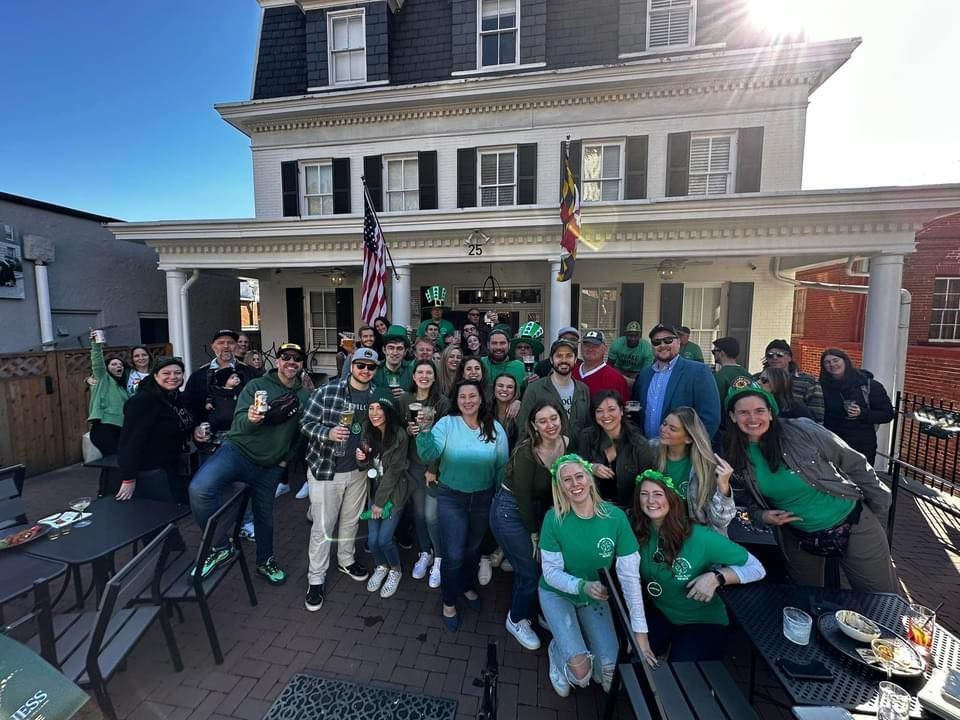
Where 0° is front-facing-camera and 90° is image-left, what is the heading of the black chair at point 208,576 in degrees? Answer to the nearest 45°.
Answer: approximately 135°

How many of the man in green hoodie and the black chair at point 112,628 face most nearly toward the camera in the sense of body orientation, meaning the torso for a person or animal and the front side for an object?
1

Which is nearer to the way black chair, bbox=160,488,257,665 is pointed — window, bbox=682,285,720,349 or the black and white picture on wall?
the black and white picture on wall

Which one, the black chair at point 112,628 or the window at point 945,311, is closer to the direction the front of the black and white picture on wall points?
the window

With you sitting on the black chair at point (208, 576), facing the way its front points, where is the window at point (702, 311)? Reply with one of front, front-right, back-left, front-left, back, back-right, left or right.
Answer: back-right

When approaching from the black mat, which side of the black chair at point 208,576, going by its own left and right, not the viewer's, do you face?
back

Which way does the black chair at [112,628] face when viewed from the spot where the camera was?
facing away from the viewer and to the left of the viewer

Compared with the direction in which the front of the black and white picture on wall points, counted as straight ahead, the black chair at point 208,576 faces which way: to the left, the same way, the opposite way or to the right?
the opposite way

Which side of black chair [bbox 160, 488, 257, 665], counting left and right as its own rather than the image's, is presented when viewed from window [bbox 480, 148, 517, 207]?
right

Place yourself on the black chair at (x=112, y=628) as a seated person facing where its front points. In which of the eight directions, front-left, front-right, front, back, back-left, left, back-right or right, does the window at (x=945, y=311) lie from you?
back-right

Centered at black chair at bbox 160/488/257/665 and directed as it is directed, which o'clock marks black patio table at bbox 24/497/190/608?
The black patio table is roughly at 12 o'clock from the black chair.

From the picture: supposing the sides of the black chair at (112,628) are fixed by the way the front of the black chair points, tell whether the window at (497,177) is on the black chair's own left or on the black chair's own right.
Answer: on the black chair's own right

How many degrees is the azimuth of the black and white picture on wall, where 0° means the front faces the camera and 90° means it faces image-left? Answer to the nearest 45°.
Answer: approximately 315°
